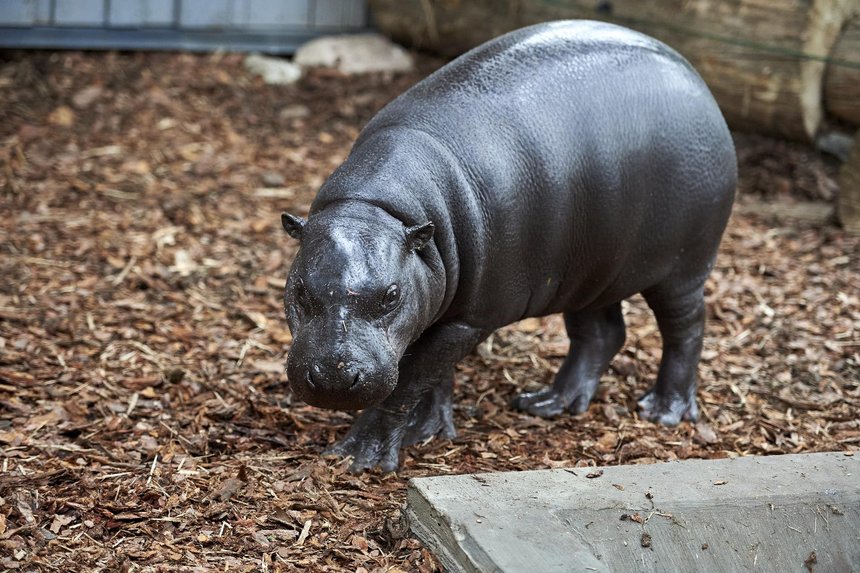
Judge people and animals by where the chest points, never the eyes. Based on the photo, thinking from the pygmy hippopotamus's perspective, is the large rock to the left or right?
on its right

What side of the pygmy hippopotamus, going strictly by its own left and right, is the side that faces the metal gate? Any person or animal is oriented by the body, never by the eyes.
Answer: right

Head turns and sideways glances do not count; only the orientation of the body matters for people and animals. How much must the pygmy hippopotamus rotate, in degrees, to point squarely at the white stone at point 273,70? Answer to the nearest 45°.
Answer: approximately 135° to its right

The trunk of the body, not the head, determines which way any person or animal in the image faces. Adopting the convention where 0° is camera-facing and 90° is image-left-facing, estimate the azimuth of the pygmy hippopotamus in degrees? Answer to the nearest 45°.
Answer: approximately 45°

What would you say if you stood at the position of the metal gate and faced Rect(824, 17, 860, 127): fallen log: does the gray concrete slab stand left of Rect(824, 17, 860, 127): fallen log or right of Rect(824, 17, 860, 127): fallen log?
right

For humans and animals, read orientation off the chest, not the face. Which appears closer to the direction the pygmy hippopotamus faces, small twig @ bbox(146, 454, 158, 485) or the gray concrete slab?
the small twig

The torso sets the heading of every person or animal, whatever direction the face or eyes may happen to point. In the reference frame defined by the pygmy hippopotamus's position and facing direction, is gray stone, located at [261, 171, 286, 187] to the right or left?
on its right

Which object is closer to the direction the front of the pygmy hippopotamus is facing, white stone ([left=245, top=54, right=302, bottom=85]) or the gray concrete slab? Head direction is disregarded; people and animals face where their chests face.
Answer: the gray concrete slab

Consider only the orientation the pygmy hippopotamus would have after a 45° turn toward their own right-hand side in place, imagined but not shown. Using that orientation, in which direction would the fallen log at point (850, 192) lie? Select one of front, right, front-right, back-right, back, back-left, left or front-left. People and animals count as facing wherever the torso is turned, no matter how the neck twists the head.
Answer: back-right

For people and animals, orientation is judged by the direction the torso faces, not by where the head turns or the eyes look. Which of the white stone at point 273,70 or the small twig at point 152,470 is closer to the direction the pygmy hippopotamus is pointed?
the small twig

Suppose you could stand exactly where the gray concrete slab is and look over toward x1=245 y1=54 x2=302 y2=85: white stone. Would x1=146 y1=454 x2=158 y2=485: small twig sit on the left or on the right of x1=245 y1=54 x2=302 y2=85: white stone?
left

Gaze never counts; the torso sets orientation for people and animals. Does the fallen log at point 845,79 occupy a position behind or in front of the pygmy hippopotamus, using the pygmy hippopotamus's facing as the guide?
behind

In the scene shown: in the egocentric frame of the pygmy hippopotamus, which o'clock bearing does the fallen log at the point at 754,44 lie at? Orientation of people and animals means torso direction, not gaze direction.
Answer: The fallen log is roughly at 5 o'clock from the pygmy hippopotamus.
